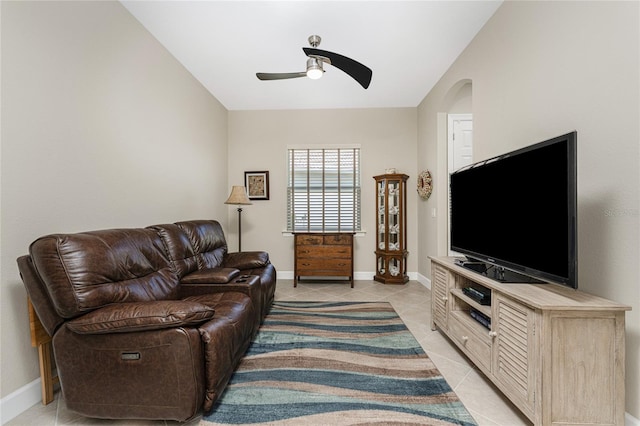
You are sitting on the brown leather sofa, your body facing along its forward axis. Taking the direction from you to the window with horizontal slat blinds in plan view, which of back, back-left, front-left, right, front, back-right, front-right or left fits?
left

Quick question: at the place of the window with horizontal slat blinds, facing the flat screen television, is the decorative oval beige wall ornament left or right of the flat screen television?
left

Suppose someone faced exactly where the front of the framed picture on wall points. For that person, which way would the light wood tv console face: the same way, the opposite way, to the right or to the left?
to the right

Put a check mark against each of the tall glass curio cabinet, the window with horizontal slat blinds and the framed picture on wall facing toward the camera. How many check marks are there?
3

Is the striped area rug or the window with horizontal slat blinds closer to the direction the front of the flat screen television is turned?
the striped area rug

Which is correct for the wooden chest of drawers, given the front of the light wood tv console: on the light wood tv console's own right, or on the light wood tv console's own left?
on the light wood tv console's own right

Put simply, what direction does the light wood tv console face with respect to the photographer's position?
facing the viewer and to the left of the viewer

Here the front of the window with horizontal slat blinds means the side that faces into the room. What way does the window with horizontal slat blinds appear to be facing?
toward the camera

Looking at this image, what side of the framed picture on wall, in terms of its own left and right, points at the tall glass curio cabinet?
left

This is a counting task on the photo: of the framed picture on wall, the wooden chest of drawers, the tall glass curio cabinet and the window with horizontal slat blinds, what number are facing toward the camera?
4

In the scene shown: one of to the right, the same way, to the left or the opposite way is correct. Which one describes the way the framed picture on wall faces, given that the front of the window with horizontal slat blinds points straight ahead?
the same way

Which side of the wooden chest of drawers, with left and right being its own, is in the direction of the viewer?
front

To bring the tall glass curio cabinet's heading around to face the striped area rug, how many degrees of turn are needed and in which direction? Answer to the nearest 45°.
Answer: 0° — it already faces it

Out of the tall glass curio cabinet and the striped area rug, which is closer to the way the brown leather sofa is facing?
the striped area rug

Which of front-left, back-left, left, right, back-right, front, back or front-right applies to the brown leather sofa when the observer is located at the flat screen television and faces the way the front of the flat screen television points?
front
